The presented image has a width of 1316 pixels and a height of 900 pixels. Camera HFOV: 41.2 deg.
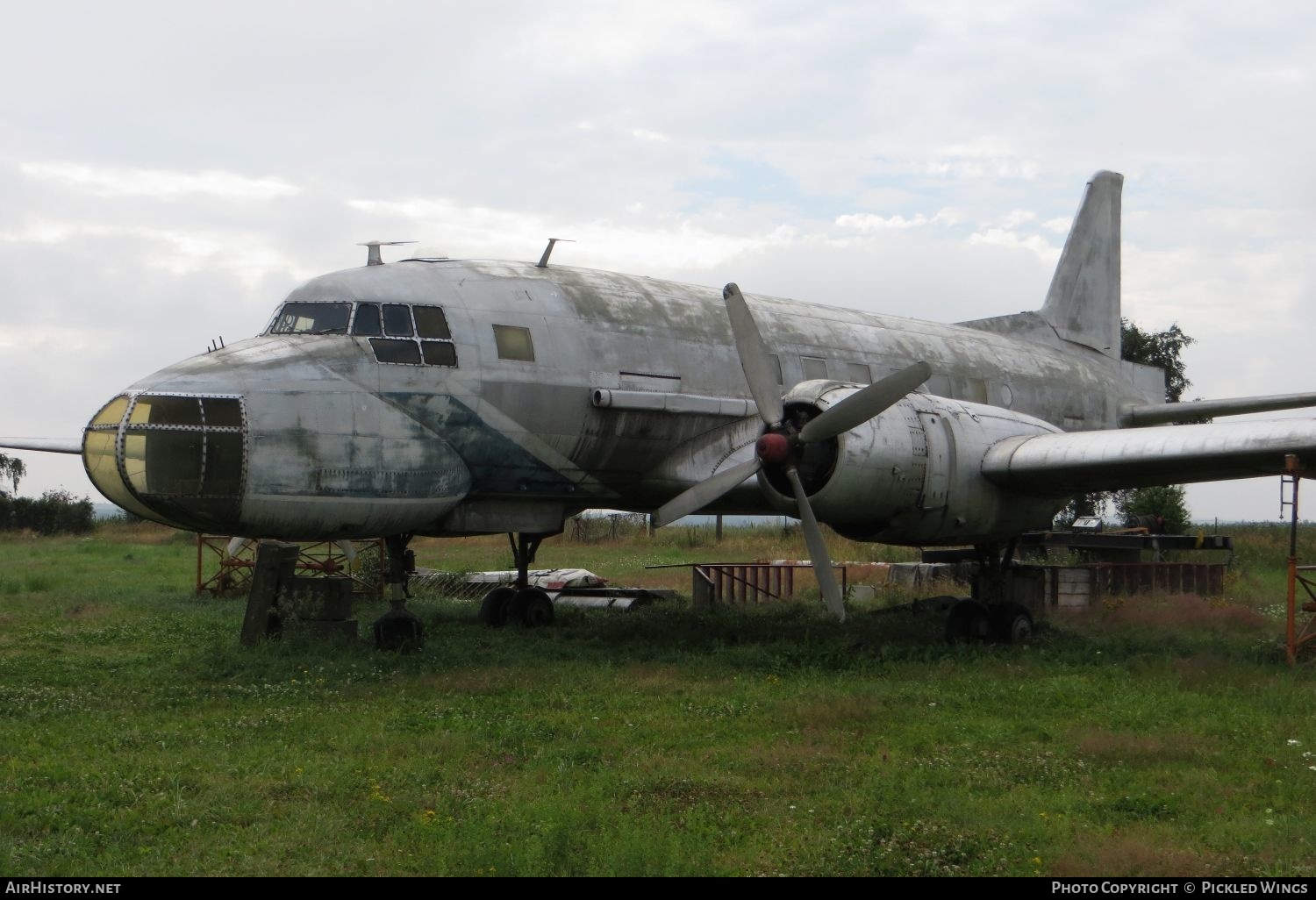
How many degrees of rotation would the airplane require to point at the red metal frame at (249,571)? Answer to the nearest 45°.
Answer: approximately 90° to its right

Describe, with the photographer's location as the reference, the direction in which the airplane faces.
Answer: facing the viewer and to the left of the viewer

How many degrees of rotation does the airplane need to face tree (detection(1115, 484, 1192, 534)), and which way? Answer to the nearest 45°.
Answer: approximately 180°
